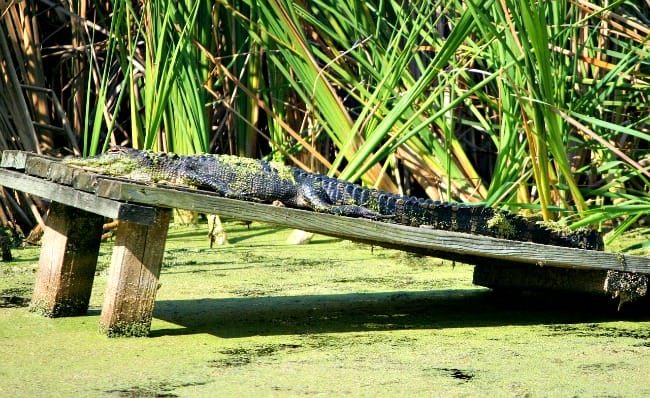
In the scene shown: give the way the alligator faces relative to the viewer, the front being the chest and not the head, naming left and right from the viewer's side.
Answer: facing to the left of the viewer

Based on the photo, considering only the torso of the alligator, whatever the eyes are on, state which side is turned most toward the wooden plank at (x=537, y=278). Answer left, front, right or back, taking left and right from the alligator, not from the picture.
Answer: back
